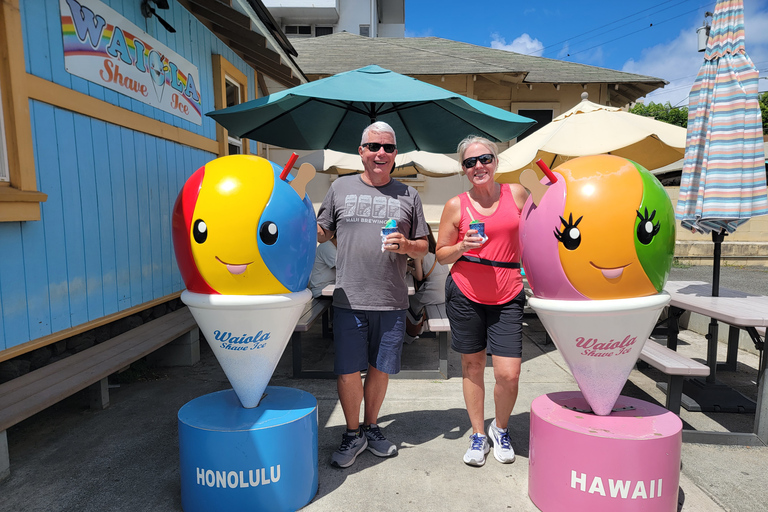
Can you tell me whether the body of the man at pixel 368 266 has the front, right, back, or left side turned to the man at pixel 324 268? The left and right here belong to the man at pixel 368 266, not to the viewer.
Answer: back

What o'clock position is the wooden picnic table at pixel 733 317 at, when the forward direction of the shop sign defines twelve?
The wooden picnic table is roughly at 12 o'clock from the shop sign.

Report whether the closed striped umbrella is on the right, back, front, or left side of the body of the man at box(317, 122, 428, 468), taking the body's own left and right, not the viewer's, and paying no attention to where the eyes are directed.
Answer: left

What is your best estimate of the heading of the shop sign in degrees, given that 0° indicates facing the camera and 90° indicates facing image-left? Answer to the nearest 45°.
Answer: approximately 315°

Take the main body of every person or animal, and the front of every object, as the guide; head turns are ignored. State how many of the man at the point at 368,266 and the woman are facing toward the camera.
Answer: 2

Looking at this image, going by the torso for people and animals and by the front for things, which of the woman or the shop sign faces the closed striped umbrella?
the shop sign

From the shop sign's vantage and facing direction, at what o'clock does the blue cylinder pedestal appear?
The blue cylinder pedestal is roughly at 1 o'clock from the shop sign.

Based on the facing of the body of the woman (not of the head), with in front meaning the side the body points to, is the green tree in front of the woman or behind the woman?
behind

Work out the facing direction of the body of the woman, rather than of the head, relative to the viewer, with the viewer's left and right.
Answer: facing the viewer

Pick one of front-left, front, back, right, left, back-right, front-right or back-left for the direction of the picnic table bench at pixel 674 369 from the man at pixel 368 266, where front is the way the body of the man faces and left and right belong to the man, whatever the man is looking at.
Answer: left

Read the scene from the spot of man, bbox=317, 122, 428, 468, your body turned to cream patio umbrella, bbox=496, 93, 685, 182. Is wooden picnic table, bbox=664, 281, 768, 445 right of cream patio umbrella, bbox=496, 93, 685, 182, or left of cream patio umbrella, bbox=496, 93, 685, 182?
right

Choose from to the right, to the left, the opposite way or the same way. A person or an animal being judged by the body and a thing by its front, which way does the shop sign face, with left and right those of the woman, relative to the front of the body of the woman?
to the left

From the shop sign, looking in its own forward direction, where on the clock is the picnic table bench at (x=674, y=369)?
The picnic table bench is roughly at 12 o'clock from the shop sign.

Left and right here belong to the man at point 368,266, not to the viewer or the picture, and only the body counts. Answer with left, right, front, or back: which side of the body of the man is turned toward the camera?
front

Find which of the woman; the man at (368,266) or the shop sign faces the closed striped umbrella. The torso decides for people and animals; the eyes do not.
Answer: the shop sign

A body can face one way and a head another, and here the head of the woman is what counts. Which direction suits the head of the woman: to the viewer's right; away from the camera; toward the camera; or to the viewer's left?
toward the camera

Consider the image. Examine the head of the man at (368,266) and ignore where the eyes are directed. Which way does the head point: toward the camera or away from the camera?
toward the camera

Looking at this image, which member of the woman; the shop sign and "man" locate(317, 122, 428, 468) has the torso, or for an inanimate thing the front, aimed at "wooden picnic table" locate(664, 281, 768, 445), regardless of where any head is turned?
the shop sign

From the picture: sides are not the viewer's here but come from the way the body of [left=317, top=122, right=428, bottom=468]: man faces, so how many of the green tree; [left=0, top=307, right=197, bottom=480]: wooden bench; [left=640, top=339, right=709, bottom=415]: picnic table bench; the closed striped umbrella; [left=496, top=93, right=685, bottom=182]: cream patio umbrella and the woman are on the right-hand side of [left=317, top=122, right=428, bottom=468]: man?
1
